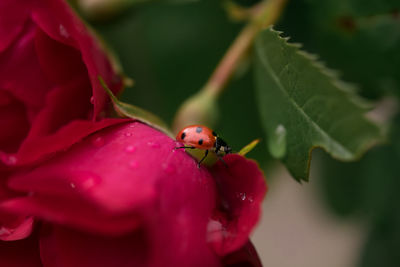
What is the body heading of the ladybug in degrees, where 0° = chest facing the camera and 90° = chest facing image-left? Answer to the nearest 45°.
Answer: approximately 270°
